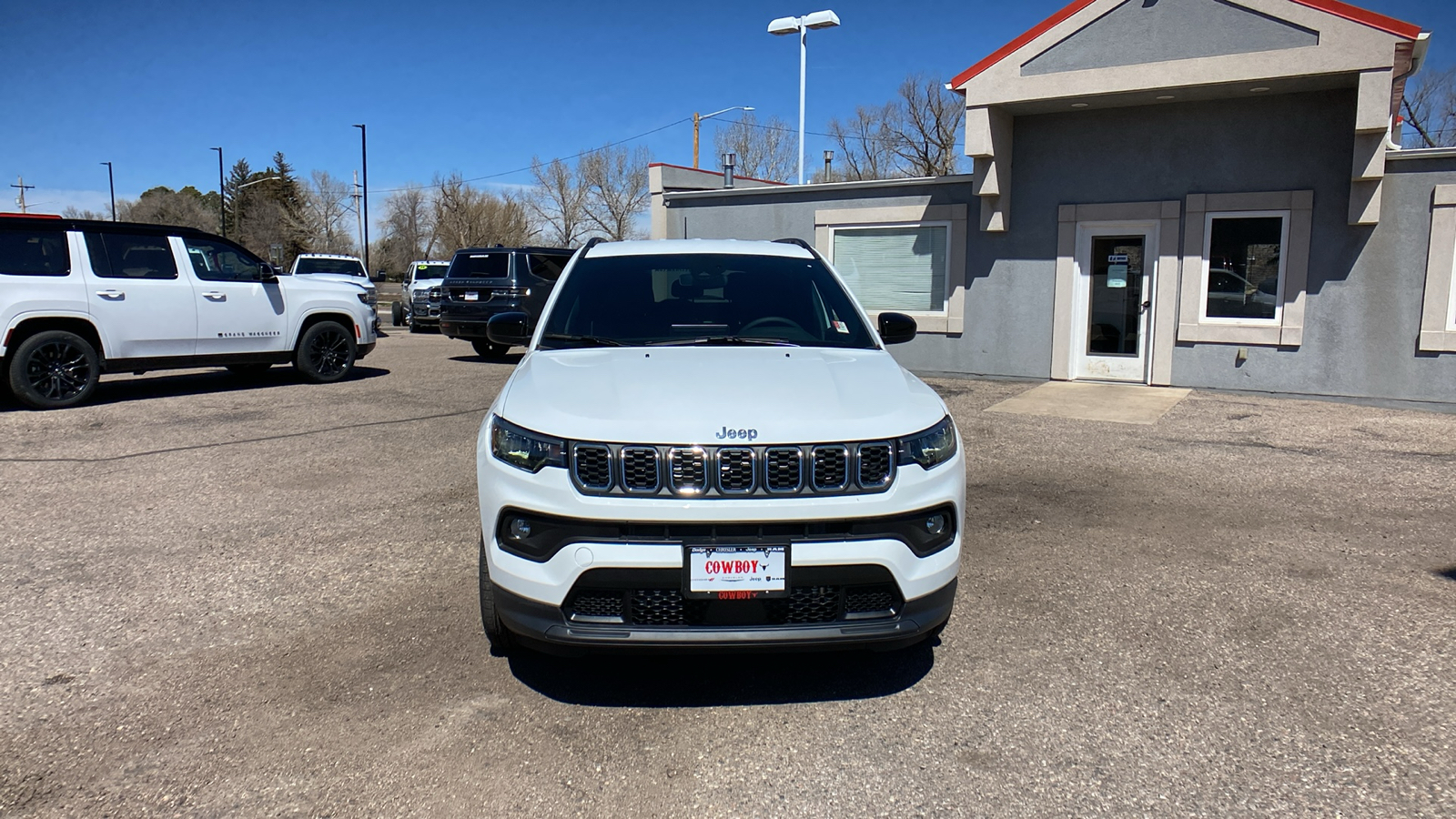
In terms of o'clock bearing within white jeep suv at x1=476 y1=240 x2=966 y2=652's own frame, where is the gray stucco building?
The gray stucco building is roughly at 7 o'clock from the white jeep suv.

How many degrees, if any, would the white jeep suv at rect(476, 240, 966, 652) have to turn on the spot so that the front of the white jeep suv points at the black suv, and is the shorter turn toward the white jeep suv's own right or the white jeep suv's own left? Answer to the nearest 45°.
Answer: approximately 180°

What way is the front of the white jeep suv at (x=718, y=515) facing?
toward the camera

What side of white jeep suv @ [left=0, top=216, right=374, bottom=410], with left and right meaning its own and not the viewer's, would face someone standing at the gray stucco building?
front

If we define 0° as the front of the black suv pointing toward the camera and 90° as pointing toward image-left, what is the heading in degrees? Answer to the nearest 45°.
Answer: approximately 225°

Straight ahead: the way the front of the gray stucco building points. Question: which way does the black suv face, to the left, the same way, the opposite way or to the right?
the opposite way

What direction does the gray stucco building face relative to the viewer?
toward the camera

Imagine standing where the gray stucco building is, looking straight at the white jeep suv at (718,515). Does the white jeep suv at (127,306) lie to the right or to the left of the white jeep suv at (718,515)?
right

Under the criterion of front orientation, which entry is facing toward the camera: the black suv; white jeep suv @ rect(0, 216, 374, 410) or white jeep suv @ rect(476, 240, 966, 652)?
white jeep suv @ rect(476, 240, 966, 652)

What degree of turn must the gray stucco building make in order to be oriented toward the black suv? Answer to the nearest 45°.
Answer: approximately 90° to its right

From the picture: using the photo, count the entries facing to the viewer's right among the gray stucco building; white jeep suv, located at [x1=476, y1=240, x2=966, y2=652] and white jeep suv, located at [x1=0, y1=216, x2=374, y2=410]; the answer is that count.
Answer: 1

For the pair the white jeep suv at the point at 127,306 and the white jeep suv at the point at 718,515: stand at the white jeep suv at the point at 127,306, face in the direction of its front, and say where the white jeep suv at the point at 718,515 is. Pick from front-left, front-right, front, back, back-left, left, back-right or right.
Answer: right

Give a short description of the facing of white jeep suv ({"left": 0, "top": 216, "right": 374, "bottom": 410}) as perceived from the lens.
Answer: facing to the right of the viewer
